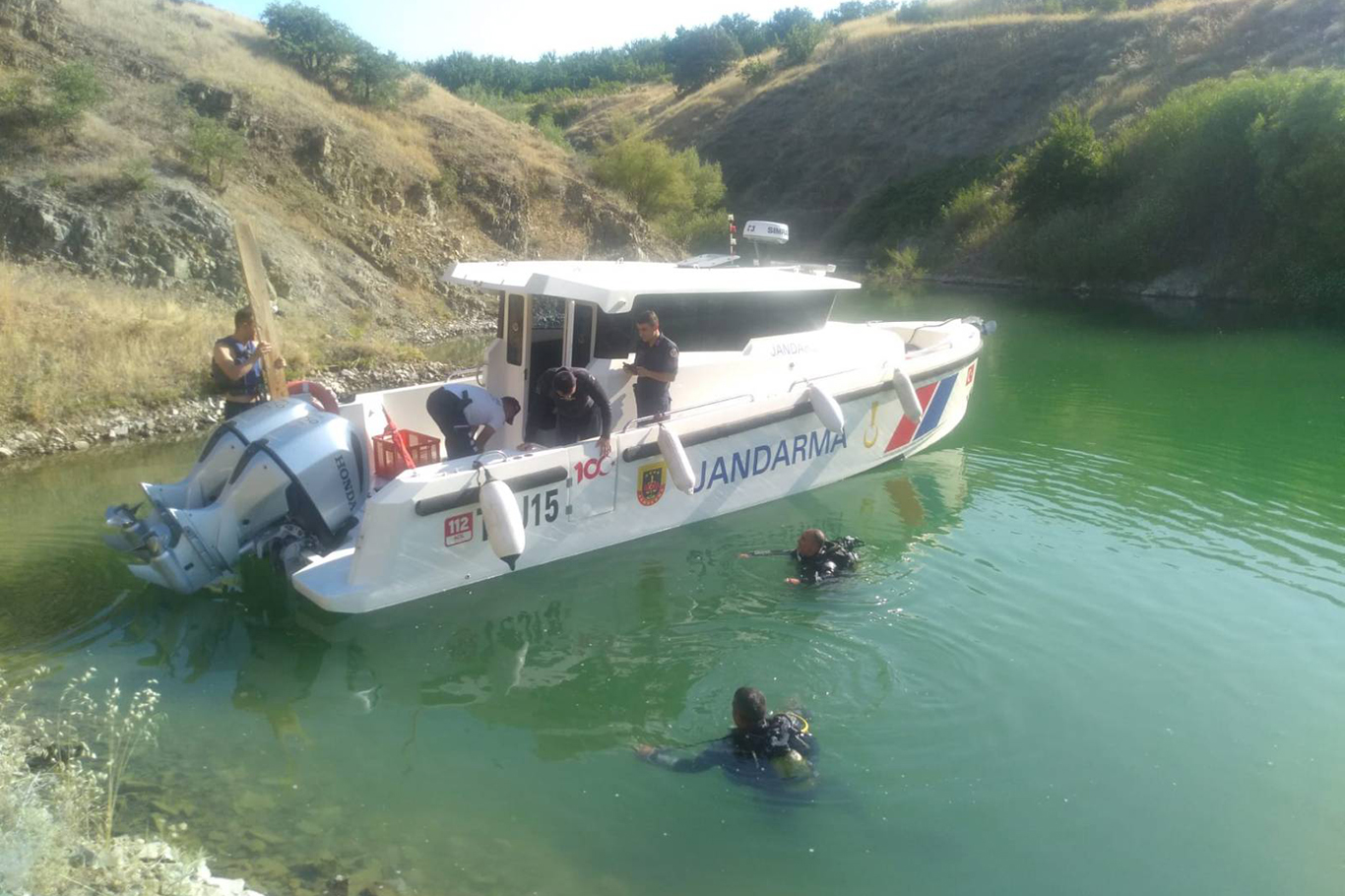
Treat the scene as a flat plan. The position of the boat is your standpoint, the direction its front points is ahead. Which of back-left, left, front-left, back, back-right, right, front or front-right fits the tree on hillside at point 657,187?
front-left

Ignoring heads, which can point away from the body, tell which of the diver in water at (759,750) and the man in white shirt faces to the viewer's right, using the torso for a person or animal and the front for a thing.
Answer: the man in white shirt

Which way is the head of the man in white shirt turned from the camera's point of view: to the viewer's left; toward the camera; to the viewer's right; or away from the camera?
to the viewer's right

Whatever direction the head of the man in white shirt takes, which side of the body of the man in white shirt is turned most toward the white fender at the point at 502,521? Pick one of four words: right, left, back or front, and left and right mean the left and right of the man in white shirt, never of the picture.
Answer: right

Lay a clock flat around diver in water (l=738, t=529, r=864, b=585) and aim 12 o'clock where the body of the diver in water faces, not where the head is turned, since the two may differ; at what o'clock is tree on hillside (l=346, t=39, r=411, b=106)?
The tree on hillside is roughly at 2 o'clock from the diver in water.

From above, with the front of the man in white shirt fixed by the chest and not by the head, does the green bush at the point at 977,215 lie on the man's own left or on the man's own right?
on the man's own left

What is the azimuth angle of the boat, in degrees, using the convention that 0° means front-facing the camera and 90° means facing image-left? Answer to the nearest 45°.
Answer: approximately 225°

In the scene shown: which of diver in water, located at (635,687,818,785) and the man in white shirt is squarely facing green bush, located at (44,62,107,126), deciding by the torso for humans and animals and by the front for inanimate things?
the diver in water

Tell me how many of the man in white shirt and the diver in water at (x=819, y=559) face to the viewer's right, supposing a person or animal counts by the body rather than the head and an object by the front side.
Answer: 1

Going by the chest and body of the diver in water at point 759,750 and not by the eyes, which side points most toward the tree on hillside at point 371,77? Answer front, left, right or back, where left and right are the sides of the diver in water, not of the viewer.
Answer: front

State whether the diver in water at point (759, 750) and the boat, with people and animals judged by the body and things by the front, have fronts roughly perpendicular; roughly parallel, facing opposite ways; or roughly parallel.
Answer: roughly perpendicular

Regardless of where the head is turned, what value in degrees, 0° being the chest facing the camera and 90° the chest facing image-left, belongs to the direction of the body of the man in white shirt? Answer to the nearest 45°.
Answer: approximately 270°

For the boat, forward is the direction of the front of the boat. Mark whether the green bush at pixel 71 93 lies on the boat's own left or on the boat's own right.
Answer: on the boat's own left

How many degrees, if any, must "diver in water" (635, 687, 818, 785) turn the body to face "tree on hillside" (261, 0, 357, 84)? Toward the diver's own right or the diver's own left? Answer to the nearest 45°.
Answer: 0° — they already face it

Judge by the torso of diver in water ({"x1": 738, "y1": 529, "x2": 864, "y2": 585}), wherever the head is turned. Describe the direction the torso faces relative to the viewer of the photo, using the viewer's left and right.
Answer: facing to the left of the viewer
